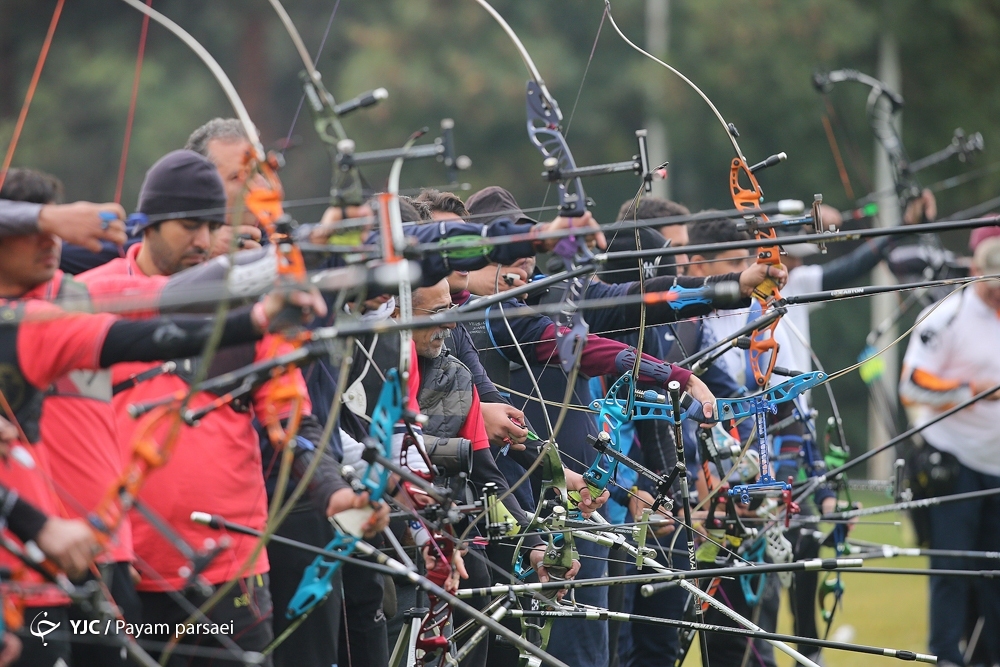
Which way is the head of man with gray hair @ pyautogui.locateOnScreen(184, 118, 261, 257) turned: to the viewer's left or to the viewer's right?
to the viewer's right

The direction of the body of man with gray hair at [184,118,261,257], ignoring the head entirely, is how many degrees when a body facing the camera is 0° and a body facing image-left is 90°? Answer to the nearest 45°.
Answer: approximately 315°
